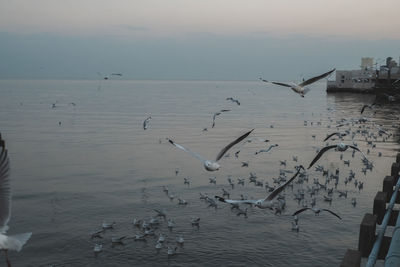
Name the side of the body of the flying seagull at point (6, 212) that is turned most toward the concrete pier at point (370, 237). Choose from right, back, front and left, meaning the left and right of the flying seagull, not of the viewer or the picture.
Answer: back

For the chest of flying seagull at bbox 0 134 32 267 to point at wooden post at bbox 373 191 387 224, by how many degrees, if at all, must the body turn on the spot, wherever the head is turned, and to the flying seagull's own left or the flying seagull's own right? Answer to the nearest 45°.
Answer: approximately 180°

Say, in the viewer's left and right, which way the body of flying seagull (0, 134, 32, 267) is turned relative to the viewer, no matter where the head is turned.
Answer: facing to the left of the viewer
